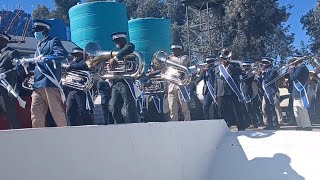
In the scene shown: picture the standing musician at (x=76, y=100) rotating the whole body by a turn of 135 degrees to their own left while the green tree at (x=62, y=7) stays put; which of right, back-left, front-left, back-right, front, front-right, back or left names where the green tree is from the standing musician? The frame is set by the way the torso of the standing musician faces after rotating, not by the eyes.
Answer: left

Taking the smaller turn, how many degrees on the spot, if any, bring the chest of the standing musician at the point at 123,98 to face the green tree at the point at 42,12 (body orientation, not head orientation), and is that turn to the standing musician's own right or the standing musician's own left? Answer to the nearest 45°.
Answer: approximately 135° to the standing musician's own right

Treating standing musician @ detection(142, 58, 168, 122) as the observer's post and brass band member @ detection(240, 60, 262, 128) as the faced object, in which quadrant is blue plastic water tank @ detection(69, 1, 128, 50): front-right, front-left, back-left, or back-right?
back-left

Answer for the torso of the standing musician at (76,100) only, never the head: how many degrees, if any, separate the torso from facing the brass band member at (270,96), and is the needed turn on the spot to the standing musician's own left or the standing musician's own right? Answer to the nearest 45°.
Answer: approximately 135° to the standing musician's own left

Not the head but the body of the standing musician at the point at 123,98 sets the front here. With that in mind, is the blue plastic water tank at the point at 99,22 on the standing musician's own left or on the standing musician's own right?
on the standing musician's own right

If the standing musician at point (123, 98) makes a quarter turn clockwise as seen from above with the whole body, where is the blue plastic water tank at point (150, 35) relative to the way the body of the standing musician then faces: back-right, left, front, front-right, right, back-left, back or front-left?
front-right

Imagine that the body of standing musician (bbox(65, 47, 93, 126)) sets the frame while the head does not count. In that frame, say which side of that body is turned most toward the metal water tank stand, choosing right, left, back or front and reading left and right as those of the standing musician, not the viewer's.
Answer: back
